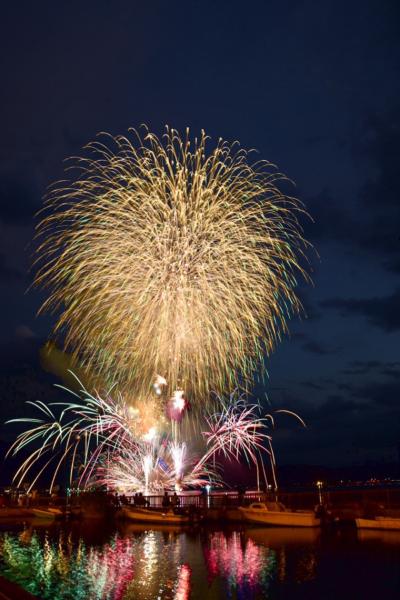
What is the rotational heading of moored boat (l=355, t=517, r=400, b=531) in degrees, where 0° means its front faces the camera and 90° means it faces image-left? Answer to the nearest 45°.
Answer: approximately 90°

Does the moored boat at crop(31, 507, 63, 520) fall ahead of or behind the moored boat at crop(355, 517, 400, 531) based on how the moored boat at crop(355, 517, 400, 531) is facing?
ahead

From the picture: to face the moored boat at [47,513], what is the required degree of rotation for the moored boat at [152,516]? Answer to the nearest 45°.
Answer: approximately 45° to its right

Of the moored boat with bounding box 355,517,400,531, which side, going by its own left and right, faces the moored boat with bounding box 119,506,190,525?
front

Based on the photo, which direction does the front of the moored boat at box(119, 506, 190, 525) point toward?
to the viewer's left
